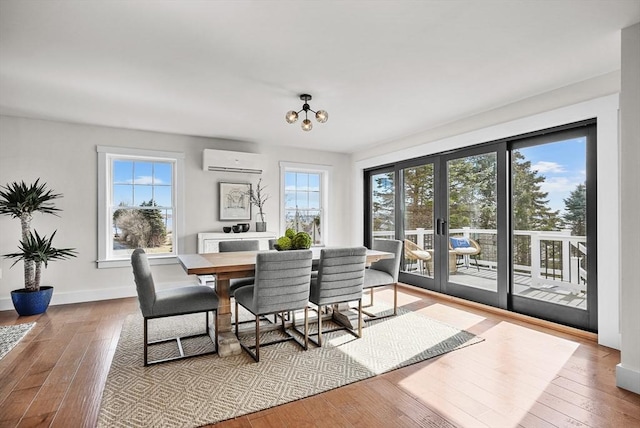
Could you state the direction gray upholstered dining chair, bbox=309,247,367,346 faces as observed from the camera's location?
facing away from the viewer and to the left of the viewer

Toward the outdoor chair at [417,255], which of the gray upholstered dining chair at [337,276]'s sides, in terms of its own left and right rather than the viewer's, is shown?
right

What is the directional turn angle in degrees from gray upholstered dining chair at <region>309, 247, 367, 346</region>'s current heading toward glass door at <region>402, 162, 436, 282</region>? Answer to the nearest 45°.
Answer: approximately 90° to its right

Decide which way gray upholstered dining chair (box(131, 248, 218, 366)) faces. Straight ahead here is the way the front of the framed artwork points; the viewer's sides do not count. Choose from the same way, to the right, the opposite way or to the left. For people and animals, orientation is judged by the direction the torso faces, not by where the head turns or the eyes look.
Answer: to the left

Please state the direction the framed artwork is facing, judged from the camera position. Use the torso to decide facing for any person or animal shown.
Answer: facing the viewer

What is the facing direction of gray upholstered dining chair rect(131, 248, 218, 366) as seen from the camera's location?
facing to the right of the viewer

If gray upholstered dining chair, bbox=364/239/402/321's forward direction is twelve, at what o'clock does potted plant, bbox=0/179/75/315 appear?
The potted plant is roughly at 1 o'clock from the gray upholstered dining chair.

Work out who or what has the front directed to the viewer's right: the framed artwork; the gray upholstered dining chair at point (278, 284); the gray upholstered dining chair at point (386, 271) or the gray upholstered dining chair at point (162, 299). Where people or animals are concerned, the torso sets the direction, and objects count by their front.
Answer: the gray upholstered dining chair at point (162, 299)

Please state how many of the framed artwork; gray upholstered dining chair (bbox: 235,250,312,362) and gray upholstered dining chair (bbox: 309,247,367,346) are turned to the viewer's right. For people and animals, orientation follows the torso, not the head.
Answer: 0

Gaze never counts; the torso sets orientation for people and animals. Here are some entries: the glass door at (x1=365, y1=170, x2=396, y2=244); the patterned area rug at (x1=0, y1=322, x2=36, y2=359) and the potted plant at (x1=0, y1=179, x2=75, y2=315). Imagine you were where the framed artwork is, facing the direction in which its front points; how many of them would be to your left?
1

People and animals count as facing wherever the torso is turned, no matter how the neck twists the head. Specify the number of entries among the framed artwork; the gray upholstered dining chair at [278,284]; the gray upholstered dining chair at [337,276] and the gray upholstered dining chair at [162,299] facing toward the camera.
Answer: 1

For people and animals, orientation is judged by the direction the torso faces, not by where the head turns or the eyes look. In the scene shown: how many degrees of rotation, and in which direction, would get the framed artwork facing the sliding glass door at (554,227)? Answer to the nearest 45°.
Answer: approximately 45° to its left

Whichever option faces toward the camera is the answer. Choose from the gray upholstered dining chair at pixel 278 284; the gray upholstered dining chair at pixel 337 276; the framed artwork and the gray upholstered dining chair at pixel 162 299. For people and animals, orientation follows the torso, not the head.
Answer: the framed artwork
